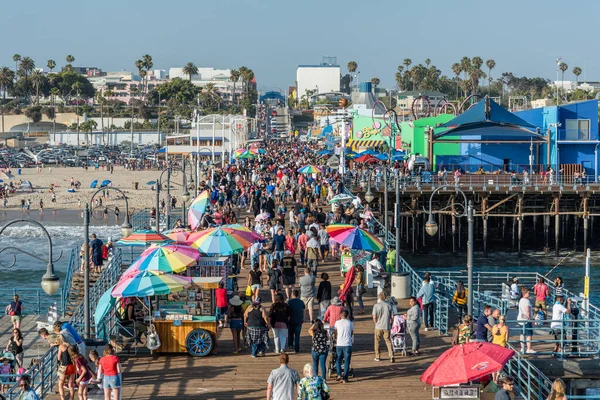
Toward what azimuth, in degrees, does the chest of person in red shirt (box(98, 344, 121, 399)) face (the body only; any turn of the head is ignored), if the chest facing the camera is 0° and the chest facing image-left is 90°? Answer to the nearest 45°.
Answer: approximately 180°

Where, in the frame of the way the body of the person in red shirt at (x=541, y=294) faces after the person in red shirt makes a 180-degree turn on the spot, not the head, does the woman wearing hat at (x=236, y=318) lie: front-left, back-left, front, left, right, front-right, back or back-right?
front-right

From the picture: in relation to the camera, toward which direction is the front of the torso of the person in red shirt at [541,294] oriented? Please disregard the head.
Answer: away from the camera

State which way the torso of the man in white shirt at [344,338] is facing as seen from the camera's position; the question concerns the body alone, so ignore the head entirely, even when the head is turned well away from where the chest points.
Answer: away from the camera

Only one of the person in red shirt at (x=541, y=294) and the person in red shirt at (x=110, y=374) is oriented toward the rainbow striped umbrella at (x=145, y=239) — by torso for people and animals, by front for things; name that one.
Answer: the person in red shirt at (x=110, y=374)

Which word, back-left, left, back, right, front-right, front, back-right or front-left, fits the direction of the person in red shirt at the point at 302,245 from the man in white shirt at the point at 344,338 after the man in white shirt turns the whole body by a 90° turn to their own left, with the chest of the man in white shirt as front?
right

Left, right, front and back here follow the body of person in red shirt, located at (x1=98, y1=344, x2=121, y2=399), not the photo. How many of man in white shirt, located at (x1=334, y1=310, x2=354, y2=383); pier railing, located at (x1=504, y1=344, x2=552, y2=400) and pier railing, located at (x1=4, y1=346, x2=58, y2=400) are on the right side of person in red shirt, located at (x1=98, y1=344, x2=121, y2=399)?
2

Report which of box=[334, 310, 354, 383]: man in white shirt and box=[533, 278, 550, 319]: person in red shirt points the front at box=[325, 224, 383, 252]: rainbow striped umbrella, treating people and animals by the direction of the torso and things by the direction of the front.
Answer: the man in white shirt

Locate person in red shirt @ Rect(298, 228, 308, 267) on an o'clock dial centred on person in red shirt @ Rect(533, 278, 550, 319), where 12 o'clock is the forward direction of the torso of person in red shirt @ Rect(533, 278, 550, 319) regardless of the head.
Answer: person in red shirt @ Rect(298, 228, 308, 267) is roughly at 10 o'clock from person in red shirt @ Rect(533, 278, 550, 319).

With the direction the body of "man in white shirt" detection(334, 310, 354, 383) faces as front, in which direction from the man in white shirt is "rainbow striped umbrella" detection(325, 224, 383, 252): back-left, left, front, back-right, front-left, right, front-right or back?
front

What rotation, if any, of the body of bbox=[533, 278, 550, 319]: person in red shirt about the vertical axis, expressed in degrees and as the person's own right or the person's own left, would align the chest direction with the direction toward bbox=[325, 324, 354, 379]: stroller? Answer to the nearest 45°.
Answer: approximately 135° to the person's own left
